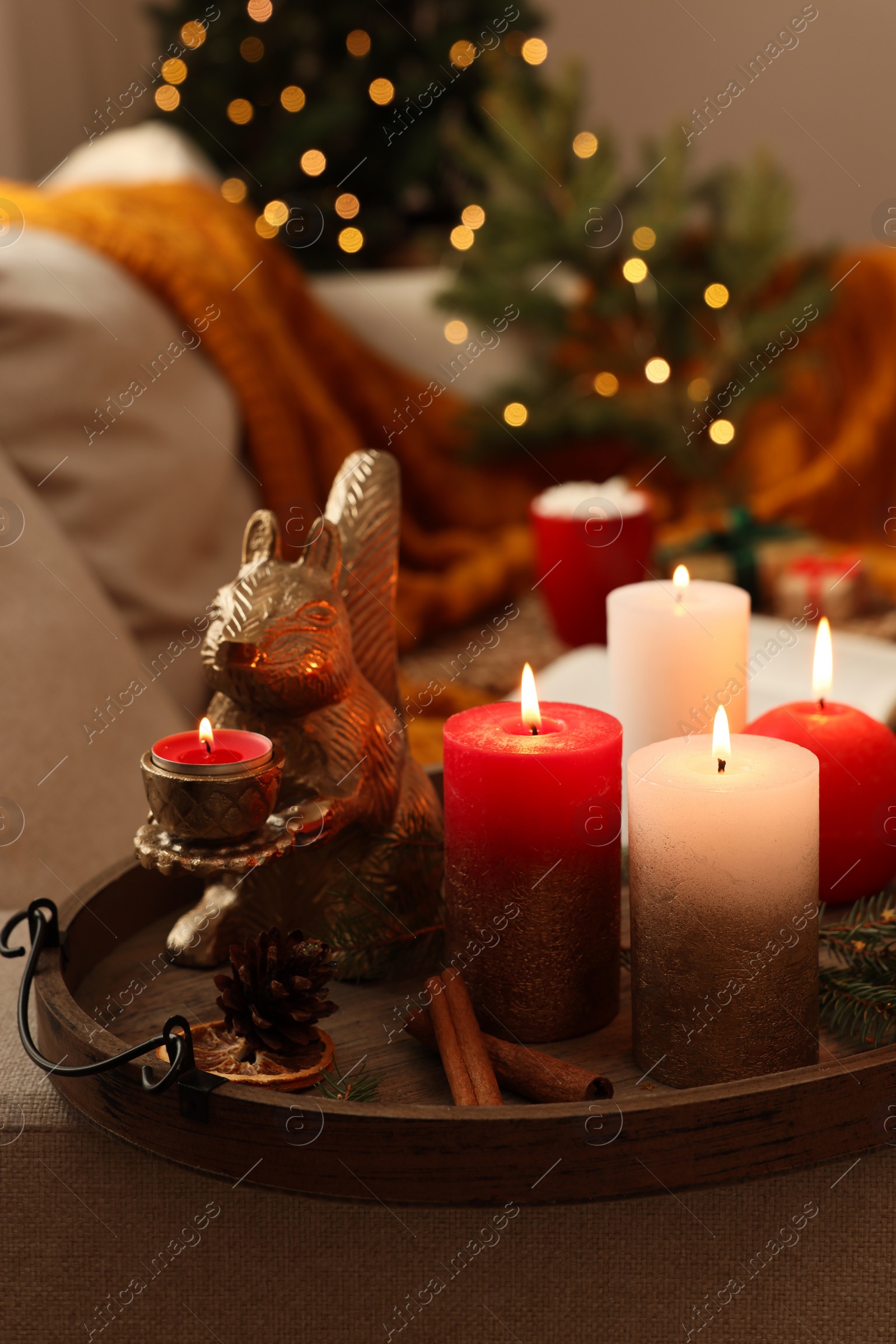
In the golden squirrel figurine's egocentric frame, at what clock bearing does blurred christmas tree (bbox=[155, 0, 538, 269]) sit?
The blurred christmas tree is roughly at 5 o'clock from the golden squirrel figurine.

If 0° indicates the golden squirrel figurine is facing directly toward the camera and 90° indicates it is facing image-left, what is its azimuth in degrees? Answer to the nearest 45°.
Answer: approximately 45°
